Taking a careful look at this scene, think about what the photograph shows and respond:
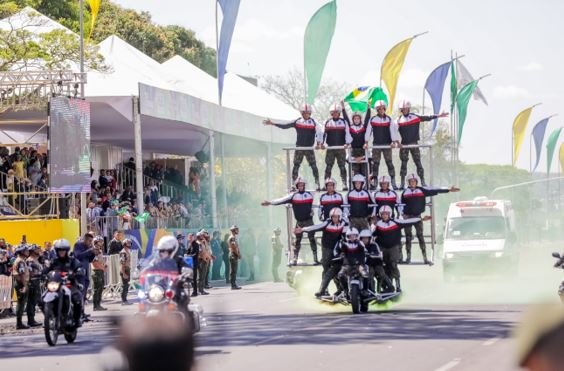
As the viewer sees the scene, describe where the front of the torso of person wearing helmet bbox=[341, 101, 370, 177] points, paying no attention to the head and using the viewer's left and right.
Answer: facing the viewer

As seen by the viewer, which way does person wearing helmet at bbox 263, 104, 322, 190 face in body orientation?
toward the camera
